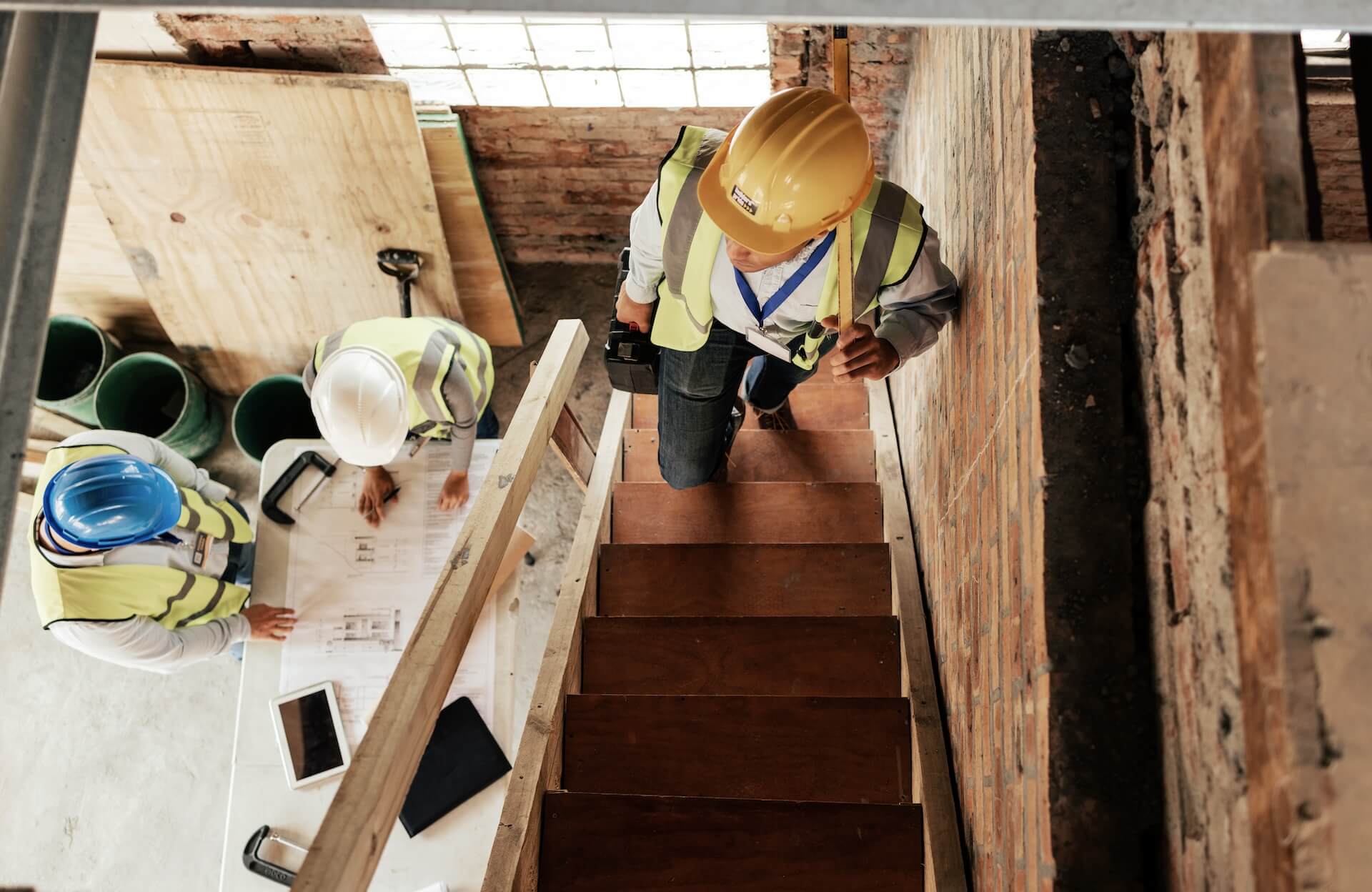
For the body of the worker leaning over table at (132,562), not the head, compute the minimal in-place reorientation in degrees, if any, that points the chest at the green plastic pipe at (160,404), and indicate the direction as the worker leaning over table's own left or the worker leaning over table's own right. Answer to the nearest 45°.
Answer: approximately 90° to the worker leaning over table's own left

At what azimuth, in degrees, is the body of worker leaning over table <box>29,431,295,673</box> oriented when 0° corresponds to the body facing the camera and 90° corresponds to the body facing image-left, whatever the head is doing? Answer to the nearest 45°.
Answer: approximately 270°

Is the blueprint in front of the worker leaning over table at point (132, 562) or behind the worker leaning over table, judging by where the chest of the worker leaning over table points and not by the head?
in front

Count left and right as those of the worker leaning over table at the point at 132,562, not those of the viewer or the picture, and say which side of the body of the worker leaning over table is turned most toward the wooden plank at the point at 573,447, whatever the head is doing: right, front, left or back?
front

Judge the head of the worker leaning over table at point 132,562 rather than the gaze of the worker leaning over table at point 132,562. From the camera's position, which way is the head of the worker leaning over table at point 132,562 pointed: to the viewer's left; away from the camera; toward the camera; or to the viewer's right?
to the viewer's right

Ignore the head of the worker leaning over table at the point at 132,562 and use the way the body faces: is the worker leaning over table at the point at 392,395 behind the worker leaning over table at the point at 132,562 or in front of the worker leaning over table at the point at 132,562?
in front

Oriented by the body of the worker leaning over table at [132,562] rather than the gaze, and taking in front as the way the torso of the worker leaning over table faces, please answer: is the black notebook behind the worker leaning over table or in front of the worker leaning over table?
in front
